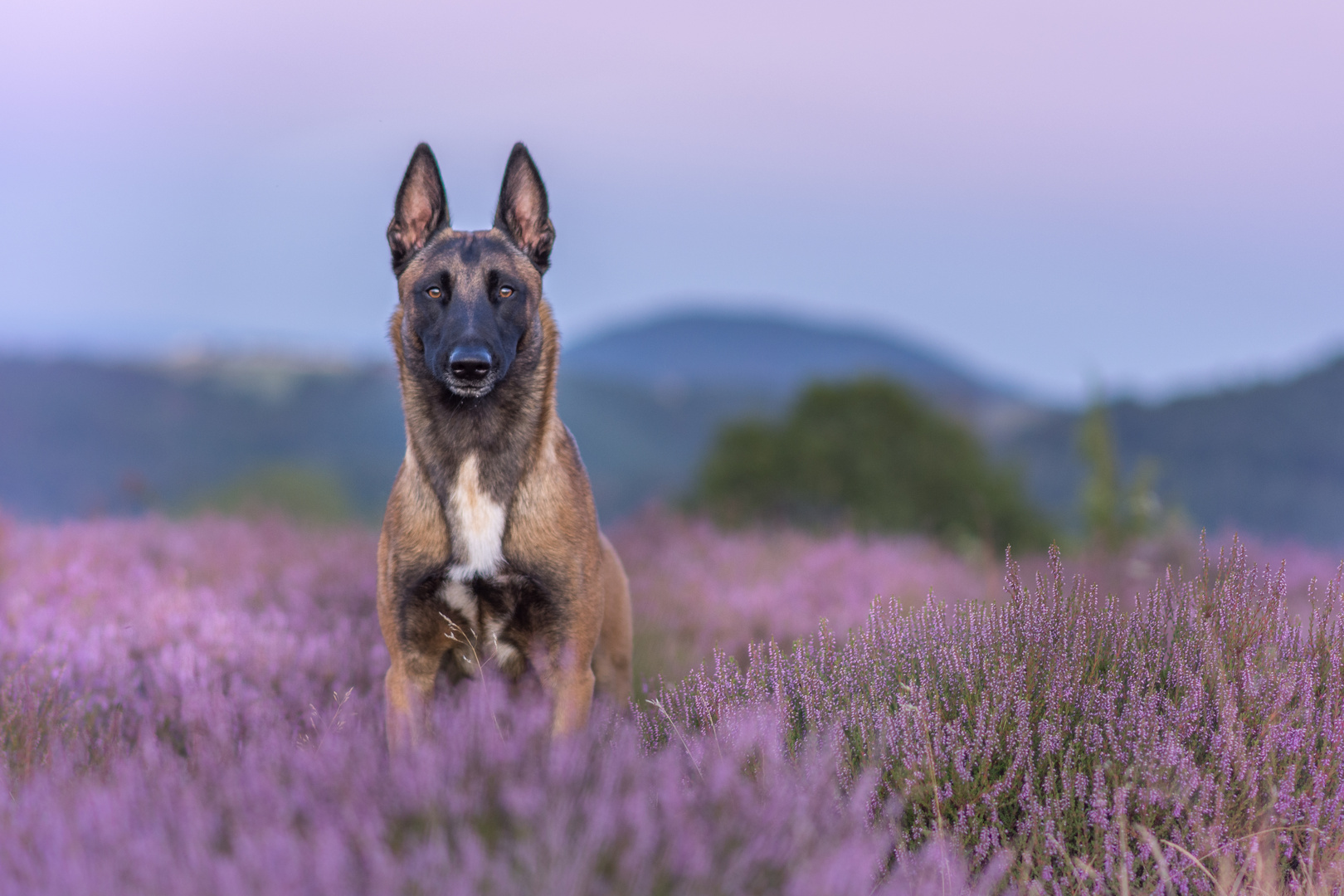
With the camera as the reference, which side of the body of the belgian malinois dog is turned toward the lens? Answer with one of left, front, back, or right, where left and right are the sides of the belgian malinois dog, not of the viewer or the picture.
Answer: front

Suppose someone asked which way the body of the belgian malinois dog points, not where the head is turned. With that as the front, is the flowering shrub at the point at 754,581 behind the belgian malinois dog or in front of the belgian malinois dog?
behind

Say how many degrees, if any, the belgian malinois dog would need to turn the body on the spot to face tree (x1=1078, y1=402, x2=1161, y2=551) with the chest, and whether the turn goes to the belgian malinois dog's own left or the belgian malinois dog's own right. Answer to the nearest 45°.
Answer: approximately 135° to the belgian malinois dog's own left

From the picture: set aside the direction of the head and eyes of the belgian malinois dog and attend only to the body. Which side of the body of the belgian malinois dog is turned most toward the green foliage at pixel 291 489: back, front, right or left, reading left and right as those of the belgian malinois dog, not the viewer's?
back

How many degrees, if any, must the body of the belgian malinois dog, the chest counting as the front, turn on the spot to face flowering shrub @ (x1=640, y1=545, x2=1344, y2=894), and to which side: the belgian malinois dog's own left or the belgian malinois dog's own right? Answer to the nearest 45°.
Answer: approximately 45° to the belgian malinois dog's own left

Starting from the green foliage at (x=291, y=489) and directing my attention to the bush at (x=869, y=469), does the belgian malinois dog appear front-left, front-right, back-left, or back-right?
front-right

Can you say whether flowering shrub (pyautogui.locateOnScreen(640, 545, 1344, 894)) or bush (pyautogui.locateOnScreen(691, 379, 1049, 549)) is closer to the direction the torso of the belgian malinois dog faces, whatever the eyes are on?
the flowering shrub

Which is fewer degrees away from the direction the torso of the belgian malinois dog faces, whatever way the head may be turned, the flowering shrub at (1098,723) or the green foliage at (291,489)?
the flowering shrub
